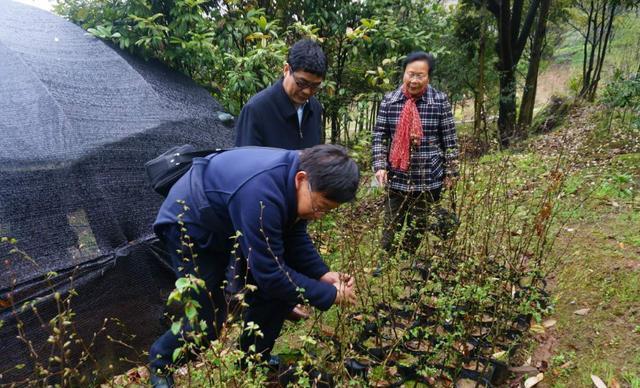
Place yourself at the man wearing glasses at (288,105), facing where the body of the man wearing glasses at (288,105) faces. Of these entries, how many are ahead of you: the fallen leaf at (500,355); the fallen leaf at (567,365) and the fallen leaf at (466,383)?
3

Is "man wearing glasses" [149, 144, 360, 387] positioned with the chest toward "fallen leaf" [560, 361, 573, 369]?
yes

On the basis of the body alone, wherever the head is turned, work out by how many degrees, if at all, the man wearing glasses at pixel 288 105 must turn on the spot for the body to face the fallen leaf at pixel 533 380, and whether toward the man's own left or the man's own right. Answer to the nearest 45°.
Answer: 0° — they already face it

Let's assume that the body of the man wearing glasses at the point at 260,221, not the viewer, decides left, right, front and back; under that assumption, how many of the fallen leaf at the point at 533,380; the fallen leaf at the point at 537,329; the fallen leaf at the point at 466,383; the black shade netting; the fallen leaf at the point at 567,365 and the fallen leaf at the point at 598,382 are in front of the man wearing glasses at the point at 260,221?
5

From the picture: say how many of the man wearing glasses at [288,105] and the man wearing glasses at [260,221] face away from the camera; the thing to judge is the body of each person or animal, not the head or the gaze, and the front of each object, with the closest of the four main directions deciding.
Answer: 0

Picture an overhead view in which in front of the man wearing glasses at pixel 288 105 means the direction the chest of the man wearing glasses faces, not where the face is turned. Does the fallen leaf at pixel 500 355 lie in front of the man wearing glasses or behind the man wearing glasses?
in front

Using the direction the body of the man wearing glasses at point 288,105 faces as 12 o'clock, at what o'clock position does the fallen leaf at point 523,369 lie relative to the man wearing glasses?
The fallen leaf is roughly at 12 o'clock from the man wearing glasses.

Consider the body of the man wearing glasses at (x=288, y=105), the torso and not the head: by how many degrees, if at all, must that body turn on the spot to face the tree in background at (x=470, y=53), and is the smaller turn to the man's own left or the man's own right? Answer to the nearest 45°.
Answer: approximately 90° to the man's own left

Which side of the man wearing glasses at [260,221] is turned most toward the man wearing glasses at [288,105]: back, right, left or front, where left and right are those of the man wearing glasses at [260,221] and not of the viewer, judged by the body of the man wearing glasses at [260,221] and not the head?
left

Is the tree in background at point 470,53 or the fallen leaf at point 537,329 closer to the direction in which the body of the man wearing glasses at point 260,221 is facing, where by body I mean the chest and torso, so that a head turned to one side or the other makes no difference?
the fallen leaf

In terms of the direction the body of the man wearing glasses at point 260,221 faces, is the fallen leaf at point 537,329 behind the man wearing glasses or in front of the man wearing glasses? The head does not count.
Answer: in front

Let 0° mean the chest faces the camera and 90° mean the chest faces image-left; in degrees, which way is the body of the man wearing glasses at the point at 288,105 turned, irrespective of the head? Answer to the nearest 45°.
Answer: approximately 315°

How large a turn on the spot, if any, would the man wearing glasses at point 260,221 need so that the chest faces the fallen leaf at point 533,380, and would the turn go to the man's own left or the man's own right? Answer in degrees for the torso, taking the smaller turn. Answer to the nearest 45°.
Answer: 0° — they already face it

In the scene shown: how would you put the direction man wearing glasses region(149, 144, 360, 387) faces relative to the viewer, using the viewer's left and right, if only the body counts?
facing to the right of the viewer
